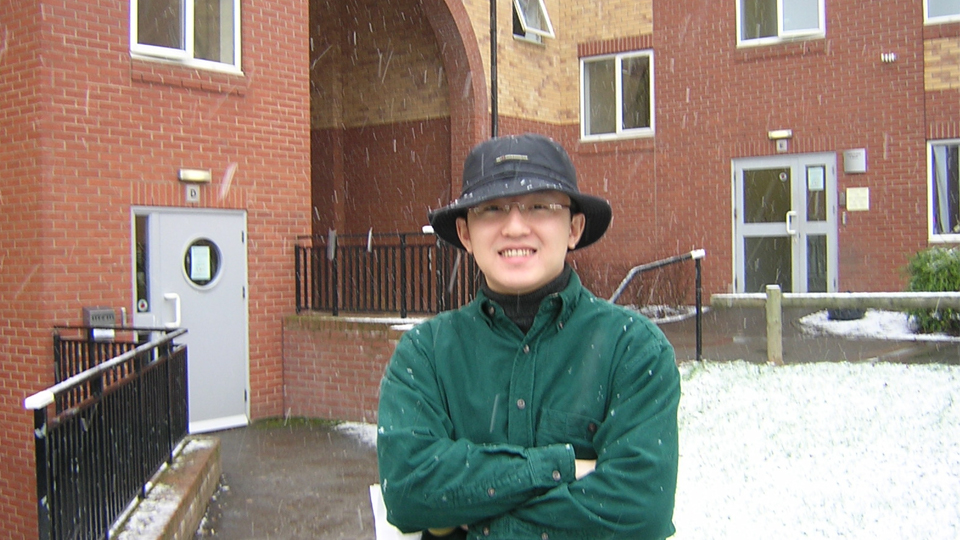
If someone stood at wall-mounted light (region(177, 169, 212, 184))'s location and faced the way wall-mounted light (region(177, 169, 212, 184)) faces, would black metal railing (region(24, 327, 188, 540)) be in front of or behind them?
in front

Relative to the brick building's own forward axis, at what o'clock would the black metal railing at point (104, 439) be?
The black metal railing is roughly at 12 o'clock from the brick building.

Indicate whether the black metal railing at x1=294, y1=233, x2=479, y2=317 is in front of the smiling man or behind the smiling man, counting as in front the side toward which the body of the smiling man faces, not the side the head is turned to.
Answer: behind

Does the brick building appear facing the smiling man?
yes

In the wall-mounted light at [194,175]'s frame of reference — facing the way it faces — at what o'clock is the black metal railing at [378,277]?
The black metal railing is roughly at 9 o'clock from the wall-mounted light.

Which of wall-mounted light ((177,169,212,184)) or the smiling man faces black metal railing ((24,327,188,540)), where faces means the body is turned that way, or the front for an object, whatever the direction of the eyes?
the wall-mounted light

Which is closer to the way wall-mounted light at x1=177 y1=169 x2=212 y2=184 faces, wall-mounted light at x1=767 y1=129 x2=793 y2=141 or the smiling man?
the smiling man

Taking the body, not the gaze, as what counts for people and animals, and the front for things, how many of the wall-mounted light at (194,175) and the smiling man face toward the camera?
2

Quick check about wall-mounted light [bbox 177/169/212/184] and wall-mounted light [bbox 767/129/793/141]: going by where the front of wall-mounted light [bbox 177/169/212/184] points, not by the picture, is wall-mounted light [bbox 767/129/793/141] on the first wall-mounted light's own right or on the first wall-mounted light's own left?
on the first wall-mounted light's own left

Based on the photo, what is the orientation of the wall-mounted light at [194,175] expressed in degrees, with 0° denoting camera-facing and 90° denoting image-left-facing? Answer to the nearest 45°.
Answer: approximately 0°
